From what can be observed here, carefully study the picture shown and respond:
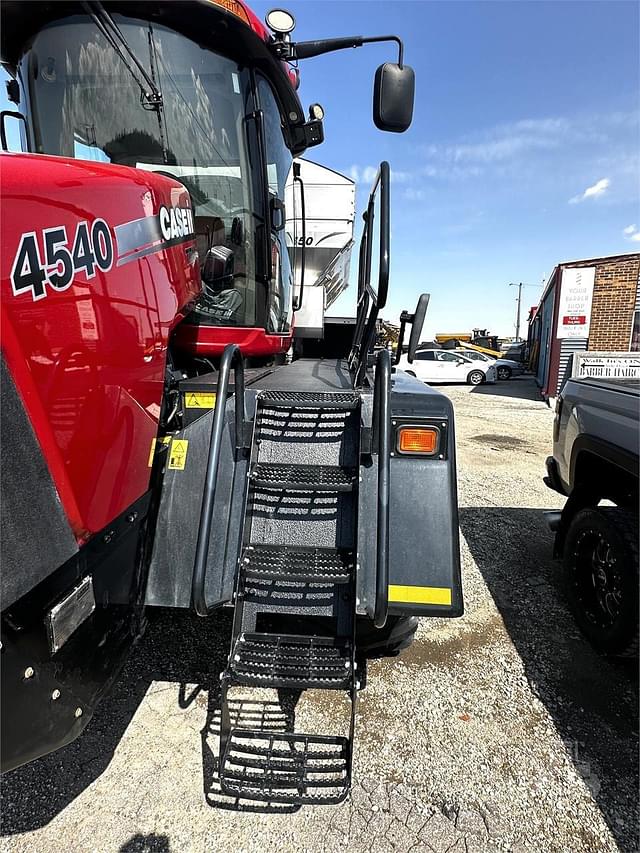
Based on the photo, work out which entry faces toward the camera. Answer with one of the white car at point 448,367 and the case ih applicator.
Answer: the case ih applicator

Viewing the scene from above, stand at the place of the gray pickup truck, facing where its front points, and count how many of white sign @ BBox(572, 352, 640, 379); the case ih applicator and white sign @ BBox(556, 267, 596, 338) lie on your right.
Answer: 1

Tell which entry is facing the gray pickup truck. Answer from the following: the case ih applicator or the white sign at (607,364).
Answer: the white sign

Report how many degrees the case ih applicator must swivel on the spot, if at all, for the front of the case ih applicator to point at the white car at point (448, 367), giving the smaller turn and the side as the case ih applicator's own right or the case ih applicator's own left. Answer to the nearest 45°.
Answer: approximately 135° to the case ih applicator's own left

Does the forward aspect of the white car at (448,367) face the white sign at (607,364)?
no

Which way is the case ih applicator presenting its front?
toward the camera

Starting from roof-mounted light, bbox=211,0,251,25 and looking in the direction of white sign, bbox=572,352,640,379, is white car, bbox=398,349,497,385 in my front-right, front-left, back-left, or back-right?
front-left

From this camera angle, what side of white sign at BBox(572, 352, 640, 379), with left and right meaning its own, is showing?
front

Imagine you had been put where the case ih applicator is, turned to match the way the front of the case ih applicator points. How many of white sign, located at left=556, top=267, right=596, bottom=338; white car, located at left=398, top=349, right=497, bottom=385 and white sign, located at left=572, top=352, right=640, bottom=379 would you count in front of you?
0

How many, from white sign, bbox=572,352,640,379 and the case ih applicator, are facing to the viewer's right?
0
